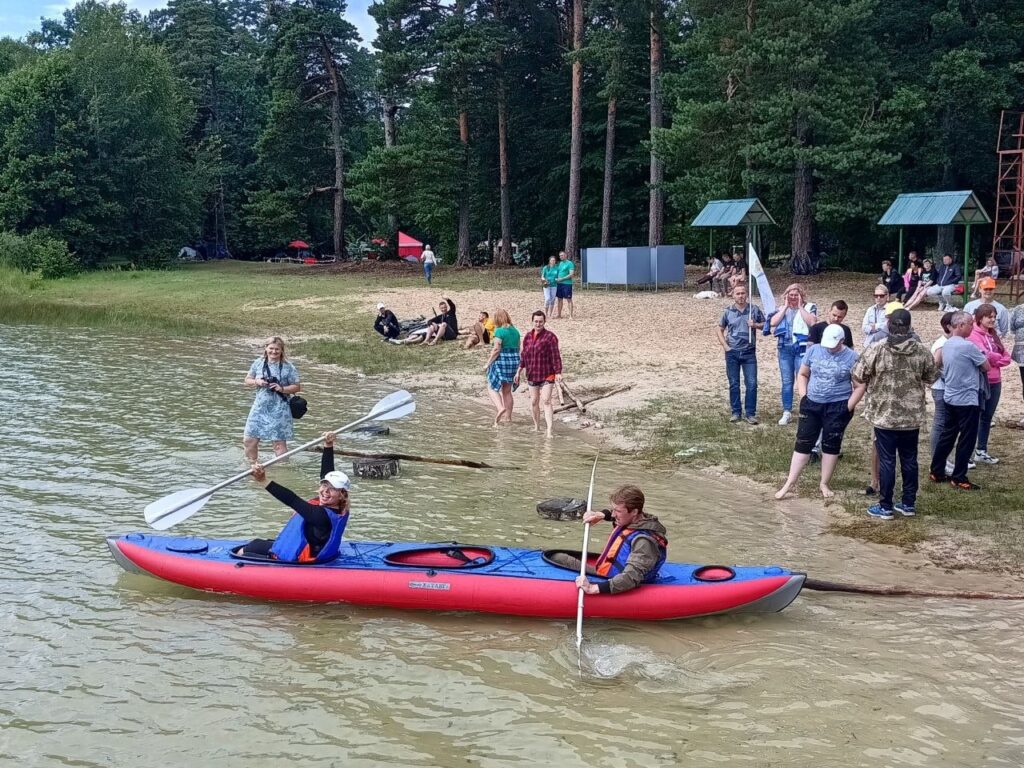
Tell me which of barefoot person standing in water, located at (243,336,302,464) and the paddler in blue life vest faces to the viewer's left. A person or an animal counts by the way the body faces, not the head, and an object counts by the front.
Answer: the paddler in blue life vest

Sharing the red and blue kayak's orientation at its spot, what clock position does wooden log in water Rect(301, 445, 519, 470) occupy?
The wooden log in water is roughly at 3 o'clock from the red and blue kayak.

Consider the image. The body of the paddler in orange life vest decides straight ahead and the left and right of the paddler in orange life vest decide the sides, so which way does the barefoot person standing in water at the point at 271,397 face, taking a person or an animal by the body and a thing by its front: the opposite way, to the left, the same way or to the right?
to the left

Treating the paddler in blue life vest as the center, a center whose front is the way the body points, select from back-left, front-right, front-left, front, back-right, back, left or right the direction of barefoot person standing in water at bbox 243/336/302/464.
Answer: right

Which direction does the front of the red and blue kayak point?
to the viewer's left

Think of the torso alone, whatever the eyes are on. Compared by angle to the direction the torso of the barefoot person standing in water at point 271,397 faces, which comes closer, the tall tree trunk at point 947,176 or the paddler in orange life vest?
the paddler in orange life vest

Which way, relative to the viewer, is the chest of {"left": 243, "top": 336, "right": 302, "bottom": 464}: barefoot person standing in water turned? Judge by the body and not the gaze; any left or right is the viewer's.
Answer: facing the viewer

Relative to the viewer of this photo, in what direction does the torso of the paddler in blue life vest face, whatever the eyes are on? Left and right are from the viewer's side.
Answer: facing to the left of the viewer

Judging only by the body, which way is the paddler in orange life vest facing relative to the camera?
to the viewer's left

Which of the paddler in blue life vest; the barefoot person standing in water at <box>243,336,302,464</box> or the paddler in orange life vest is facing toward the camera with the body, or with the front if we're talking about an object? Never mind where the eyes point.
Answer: the barefoot person standing in water
